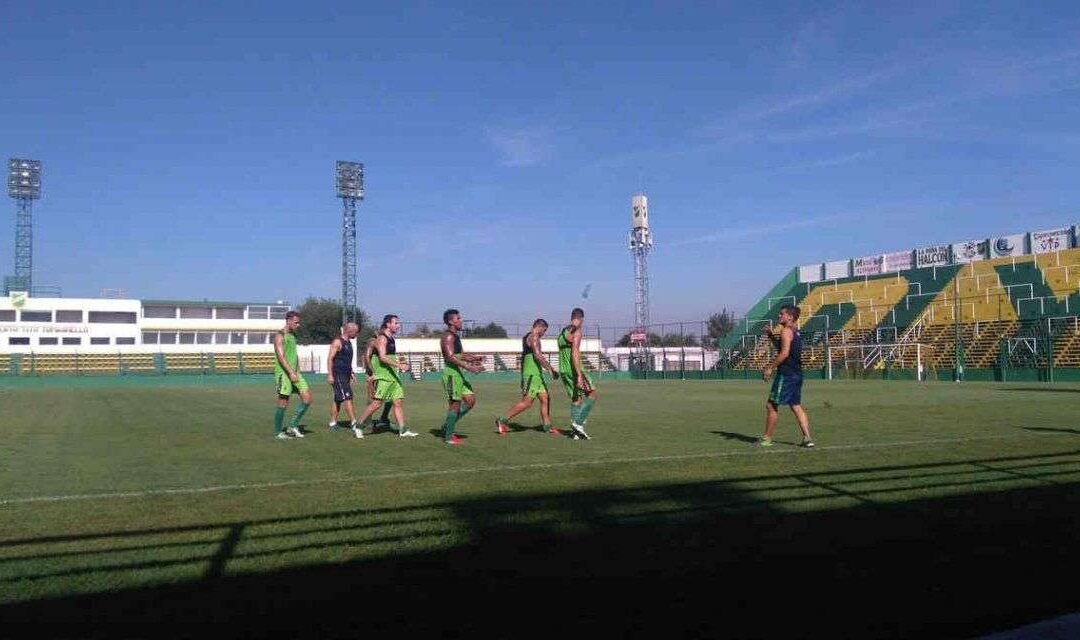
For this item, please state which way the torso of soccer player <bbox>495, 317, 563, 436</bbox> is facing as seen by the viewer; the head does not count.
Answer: to the viewer's right

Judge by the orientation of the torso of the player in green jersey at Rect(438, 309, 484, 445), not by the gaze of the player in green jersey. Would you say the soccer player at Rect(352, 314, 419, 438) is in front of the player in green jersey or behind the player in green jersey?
behind

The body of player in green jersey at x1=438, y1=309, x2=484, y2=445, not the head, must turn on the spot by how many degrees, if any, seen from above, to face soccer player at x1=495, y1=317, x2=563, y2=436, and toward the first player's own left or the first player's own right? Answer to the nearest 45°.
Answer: approximately 45° to the first player's own left

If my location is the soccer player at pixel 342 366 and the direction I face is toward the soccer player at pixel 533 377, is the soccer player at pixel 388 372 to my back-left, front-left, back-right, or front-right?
front-right

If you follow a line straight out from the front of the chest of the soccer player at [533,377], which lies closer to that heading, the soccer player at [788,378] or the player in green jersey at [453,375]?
the soccer player

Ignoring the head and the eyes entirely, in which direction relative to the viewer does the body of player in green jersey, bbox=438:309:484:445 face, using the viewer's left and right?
facing to the right of the viewer

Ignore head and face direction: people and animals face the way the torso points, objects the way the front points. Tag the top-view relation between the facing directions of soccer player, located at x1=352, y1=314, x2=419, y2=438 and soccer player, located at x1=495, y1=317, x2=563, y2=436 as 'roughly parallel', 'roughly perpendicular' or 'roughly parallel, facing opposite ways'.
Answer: roughly parallel

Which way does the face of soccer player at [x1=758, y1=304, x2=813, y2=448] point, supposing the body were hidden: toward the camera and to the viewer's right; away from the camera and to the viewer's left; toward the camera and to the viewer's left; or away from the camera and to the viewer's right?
toward the camera and to the viewer's left
